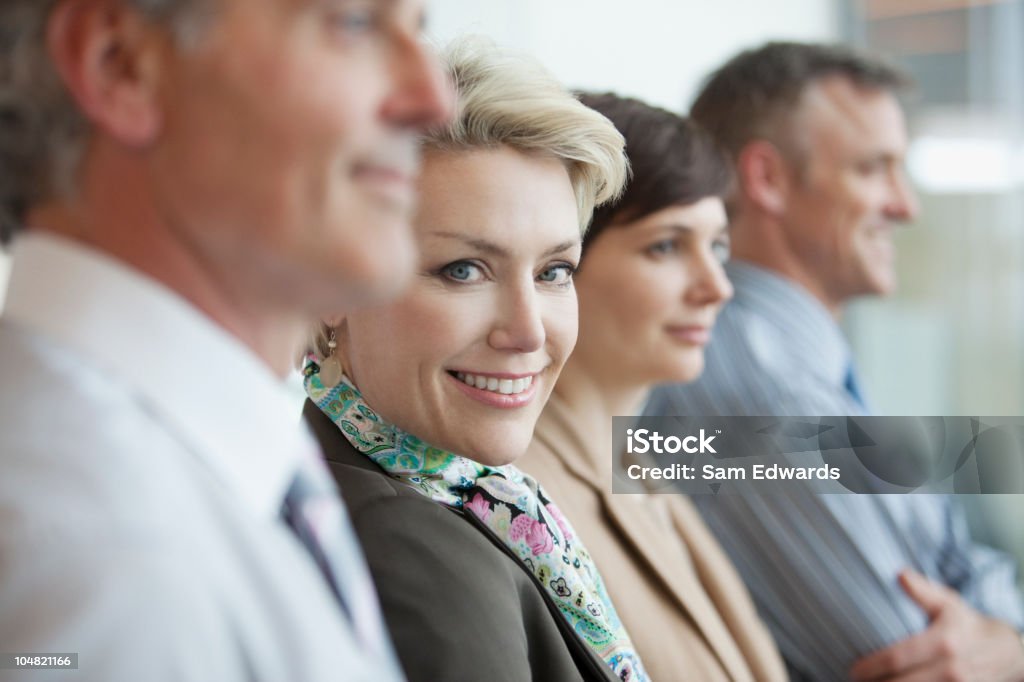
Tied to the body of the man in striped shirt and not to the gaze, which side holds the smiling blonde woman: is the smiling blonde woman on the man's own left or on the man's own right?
on the man's own right

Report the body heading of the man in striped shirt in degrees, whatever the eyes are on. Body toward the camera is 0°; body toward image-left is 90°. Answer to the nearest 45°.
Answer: approximately 270°

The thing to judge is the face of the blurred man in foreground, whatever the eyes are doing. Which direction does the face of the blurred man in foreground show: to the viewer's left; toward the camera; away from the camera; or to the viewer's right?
to the viewer's right

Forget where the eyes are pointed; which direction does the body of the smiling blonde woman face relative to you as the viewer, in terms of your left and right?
facing the viewer and to the right of the viewer

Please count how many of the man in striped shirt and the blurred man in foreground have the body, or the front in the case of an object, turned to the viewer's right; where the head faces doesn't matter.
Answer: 2

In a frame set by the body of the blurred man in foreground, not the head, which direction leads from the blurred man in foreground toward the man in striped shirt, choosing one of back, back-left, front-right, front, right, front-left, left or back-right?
front-left

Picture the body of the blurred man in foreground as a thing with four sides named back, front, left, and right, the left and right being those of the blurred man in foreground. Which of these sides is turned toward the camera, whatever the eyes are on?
right

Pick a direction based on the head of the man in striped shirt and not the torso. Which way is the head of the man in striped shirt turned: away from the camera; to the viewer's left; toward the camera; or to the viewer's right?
to the viewer's right

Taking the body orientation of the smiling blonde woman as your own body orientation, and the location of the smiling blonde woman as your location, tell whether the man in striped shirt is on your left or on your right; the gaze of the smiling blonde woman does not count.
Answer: on your left
